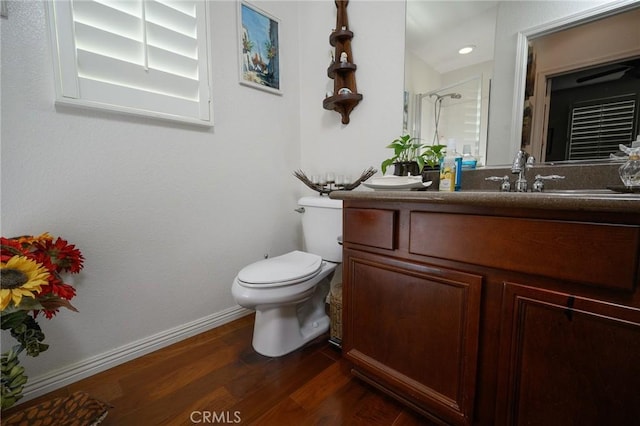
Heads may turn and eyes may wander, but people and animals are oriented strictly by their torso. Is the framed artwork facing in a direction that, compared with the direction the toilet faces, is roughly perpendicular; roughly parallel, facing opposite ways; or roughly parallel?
roughly perpendicular

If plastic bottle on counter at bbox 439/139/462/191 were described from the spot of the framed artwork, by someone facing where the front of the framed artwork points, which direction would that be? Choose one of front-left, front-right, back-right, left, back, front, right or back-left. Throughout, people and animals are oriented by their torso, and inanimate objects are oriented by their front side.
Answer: front

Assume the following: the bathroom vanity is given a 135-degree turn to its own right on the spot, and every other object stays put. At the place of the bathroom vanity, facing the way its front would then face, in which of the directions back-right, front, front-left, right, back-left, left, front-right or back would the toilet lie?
left

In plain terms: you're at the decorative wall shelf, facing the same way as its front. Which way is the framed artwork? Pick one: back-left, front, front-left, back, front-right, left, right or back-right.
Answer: front-right

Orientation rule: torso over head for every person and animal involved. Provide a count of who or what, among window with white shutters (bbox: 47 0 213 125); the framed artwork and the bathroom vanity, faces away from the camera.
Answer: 0

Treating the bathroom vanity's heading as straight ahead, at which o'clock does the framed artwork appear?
The framed artwork is roughly at 2 o'clock from the bathroom vanity.

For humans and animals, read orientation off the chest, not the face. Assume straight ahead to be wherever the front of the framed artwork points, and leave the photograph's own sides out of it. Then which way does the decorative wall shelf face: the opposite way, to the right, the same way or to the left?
to the right

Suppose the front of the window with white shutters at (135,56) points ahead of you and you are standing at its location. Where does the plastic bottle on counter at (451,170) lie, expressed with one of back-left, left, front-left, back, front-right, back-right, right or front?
front

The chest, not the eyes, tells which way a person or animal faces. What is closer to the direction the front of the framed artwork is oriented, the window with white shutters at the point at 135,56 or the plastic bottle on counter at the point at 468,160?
the plastic bottle on counter

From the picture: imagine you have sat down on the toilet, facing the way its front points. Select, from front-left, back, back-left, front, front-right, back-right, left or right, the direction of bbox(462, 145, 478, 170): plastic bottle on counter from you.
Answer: back-left

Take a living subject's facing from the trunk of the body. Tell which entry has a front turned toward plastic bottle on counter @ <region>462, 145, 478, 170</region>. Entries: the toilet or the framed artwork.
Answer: the framed artwork

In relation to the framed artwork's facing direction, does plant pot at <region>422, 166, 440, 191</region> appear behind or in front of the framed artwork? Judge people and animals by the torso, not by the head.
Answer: in front

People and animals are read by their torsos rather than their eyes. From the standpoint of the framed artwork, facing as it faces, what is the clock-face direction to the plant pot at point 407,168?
The plant pot is roughly at 12 o'clock from the framed artwork.

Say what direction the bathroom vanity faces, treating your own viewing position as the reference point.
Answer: facing the viewer and to the left of the viewer

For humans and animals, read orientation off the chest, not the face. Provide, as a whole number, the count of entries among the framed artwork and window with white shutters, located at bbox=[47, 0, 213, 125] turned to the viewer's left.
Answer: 0

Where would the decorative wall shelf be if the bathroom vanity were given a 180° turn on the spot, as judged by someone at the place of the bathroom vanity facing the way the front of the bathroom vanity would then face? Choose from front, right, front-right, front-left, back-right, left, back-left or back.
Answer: left

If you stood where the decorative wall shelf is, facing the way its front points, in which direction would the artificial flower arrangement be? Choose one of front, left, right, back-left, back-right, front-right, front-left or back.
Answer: front

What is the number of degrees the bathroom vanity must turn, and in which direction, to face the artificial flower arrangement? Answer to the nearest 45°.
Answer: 0° — it already faces it

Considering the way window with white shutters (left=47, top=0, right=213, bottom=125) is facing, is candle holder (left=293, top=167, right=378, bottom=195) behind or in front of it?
in front
